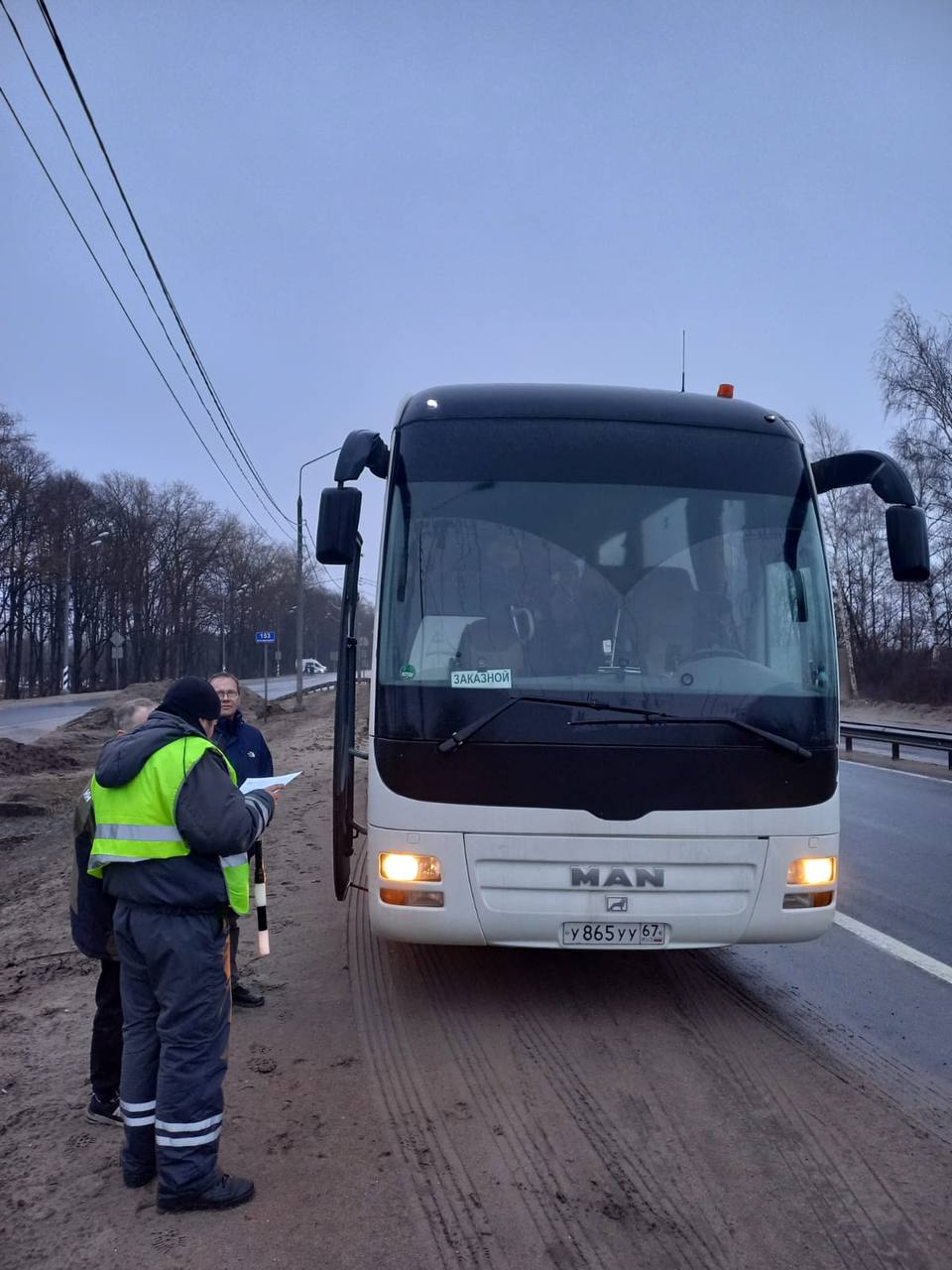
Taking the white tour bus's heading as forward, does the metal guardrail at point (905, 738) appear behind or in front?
behind

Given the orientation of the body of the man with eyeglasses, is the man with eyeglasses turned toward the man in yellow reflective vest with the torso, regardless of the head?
yes

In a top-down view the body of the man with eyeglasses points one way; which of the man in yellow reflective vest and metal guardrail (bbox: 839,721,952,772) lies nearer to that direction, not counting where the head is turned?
the man in yellow reflective vest

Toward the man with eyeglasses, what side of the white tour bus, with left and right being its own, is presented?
front

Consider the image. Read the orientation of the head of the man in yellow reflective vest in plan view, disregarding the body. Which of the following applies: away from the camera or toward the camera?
away from the camera

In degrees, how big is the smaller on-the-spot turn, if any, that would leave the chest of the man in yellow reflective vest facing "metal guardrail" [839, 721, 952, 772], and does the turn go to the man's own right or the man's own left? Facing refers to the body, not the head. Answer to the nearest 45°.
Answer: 0° — they already face it

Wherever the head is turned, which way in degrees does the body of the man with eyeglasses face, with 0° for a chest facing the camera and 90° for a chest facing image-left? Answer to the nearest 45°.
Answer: approximately 0°

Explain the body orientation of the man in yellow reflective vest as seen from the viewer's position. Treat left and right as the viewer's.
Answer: facing away from the viewer and to the right of the viewer
